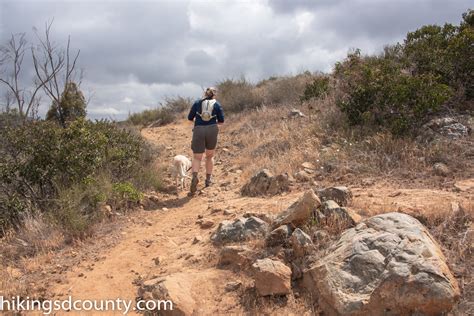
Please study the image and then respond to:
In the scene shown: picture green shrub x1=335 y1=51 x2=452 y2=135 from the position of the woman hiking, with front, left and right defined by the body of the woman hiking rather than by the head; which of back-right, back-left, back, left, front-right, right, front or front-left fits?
right

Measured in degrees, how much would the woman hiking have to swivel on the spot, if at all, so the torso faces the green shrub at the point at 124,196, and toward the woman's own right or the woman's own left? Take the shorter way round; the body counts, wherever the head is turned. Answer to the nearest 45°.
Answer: approximately 135° to the woman's own left

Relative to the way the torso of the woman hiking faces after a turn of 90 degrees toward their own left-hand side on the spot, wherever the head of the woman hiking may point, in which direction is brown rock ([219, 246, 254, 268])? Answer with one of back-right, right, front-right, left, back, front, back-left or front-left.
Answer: left

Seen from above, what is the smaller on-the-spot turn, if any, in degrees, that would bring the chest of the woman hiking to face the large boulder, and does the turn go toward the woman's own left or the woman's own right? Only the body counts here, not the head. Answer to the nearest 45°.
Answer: approximately 180°

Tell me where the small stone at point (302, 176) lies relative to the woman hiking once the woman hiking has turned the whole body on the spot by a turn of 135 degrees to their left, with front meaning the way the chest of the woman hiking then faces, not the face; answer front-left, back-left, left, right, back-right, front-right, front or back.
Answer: left

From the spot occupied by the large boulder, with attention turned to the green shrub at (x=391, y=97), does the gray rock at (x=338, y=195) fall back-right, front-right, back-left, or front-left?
front-left

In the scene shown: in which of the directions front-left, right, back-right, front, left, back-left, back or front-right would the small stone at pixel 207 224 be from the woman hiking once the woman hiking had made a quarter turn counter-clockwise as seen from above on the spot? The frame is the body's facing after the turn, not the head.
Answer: left

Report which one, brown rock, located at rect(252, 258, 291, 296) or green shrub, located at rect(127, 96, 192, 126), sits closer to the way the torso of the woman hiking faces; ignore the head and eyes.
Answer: the green shrub

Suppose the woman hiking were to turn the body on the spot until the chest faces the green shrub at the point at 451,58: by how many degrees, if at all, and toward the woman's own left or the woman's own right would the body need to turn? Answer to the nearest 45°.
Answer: approximately 90° to the woman's own right

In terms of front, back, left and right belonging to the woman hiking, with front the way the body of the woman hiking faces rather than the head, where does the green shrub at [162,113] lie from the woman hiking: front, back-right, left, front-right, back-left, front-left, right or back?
front

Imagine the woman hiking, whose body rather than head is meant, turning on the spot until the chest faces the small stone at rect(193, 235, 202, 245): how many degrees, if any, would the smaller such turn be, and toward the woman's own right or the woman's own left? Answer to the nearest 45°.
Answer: approximately 180°

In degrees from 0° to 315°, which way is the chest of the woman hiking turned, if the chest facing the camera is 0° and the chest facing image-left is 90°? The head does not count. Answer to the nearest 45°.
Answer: approximately 180°

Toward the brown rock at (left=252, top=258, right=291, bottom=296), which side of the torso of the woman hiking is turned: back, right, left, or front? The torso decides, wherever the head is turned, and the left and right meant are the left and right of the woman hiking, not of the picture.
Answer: back

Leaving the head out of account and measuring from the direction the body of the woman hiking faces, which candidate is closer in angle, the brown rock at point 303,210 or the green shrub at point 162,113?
the green shrub

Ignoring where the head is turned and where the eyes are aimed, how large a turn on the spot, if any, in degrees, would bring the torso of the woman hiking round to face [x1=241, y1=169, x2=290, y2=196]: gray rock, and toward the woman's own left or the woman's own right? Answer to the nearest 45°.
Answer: approximately 135° to the woman's own right
